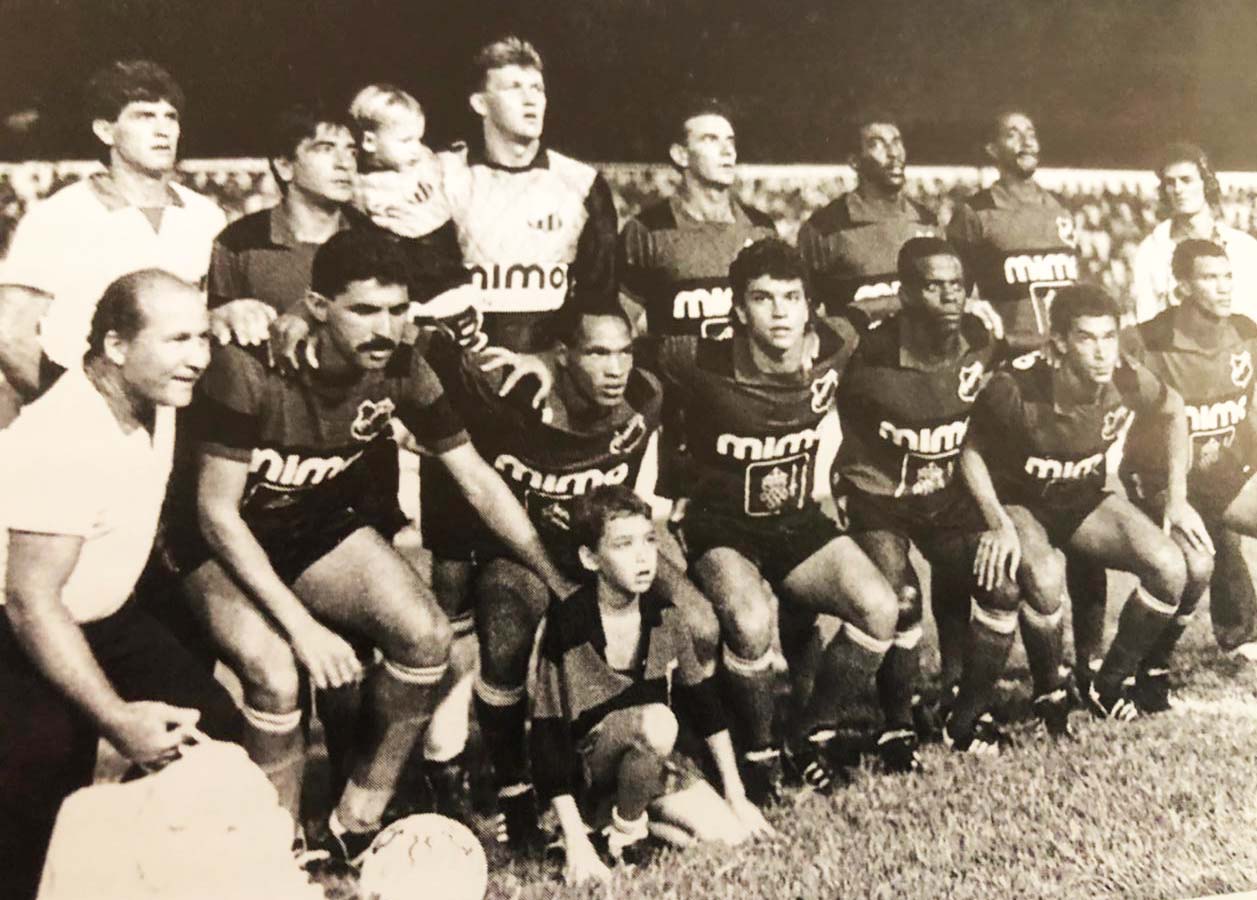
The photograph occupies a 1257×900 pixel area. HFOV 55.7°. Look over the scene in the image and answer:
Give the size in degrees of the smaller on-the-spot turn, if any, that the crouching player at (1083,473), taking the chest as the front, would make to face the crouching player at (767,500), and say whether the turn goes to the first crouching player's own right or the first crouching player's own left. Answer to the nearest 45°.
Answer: approximately 90° to the first crouching player's own right

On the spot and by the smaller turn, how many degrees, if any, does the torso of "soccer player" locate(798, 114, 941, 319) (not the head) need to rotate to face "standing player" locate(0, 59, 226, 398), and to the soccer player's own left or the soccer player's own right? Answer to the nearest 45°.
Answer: approximately 90° to the soccer player's own right

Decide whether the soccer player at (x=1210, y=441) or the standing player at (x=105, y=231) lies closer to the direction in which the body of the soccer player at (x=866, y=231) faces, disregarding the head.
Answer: the soccer player

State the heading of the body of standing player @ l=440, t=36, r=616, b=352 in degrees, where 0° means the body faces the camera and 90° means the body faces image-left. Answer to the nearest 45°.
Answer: approximately 0°

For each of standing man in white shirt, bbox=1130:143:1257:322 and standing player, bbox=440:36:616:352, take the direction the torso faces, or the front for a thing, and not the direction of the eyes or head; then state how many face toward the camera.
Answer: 2
